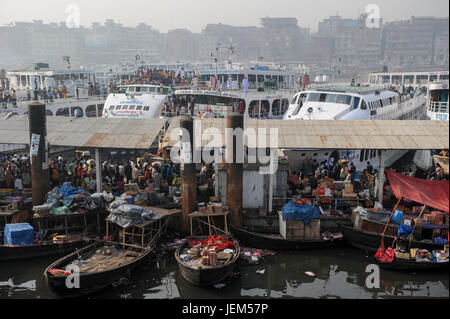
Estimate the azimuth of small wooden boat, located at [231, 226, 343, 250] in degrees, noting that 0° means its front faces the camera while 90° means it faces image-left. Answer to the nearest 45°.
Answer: approximately 90°

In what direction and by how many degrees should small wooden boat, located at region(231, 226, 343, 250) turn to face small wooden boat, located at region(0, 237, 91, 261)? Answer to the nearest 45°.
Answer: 0° — it already faces it

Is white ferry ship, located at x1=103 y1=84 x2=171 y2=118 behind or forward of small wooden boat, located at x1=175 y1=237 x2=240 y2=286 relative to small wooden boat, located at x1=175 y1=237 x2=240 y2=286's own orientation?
behind

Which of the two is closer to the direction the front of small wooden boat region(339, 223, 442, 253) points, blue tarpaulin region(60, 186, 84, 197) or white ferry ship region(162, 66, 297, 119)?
the blue tarpaulin

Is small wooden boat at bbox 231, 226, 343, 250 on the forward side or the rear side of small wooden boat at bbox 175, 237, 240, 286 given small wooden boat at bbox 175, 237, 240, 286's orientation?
on the rear side

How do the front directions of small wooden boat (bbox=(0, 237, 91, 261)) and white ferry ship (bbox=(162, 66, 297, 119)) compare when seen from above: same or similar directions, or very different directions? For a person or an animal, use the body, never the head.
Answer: very different directions

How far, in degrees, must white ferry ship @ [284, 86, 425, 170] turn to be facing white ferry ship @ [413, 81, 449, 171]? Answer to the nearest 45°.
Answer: approximately 180°

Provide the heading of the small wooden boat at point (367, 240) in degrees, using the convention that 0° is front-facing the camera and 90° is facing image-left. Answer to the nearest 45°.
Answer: approximately 90°

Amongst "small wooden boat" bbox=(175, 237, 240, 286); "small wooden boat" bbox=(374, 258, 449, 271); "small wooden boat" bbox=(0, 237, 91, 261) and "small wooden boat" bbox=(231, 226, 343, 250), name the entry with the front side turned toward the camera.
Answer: "small wooden boat" bbox=(175, 237, 240, 286)

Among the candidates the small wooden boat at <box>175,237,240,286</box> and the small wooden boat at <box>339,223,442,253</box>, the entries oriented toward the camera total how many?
1
